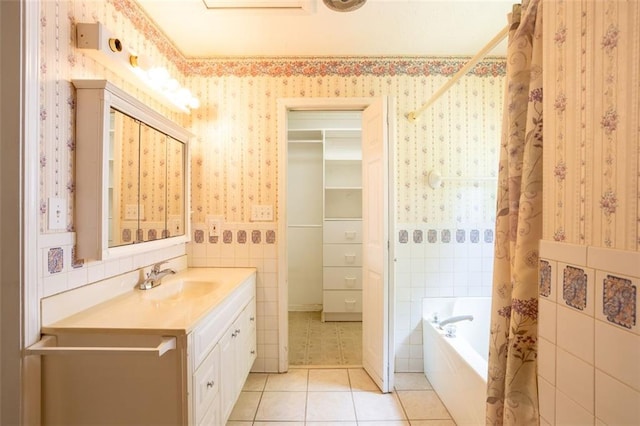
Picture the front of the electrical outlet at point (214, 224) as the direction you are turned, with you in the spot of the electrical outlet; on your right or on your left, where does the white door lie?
on your left

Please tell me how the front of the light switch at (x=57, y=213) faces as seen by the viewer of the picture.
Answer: facing the viewer and to the right of the viewer

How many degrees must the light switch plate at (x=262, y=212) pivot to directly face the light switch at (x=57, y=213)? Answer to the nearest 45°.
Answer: approximately 45° to its right

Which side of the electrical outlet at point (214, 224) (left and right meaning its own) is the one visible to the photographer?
front

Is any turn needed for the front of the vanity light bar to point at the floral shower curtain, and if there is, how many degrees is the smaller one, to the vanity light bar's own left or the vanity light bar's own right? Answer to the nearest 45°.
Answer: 0° — it already faces it

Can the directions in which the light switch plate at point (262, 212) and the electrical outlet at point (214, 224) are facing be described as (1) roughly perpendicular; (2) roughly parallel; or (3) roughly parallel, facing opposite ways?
roughly parallel

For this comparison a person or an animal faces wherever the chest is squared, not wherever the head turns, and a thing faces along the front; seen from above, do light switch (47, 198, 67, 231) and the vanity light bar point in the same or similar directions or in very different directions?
same or similar directions

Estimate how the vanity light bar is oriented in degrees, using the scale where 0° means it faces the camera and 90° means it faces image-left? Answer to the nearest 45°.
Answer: approximately 315°

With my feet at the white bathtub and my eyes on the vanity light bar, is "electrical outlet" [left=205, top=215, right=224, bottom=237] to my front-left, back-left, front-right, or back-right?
front-right

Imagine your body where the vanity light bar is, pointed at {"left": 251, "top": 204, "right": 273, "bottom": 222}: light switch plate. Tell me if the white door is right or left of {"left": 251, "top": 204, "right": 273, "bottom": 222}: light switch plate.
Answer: right

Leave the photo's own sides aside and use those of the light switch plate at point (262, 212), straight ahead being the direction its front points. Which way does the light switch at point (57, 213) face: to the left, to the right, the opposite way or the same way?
to the left

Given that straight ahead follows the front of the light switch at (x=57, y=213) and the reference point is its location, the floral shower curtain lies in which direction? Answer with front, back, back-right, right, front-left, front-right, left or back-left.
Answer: front

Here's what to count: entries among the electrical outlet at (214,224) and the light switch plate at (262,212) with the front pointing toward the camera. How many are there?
2
